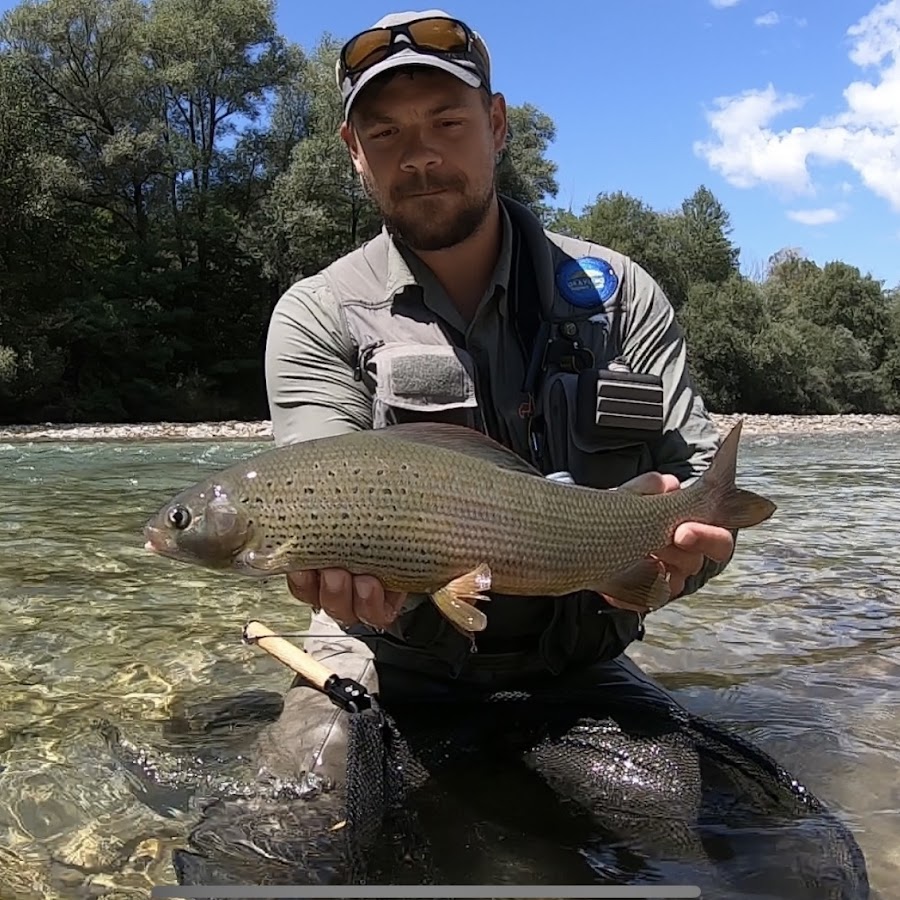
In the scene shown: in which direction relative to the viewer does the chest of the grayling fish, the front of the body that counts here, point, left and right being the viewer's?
facing to the left of the viewer

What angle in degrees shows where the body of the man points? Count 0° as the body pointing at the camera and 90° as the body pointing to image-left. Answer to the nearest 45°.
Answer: approximately 0°
